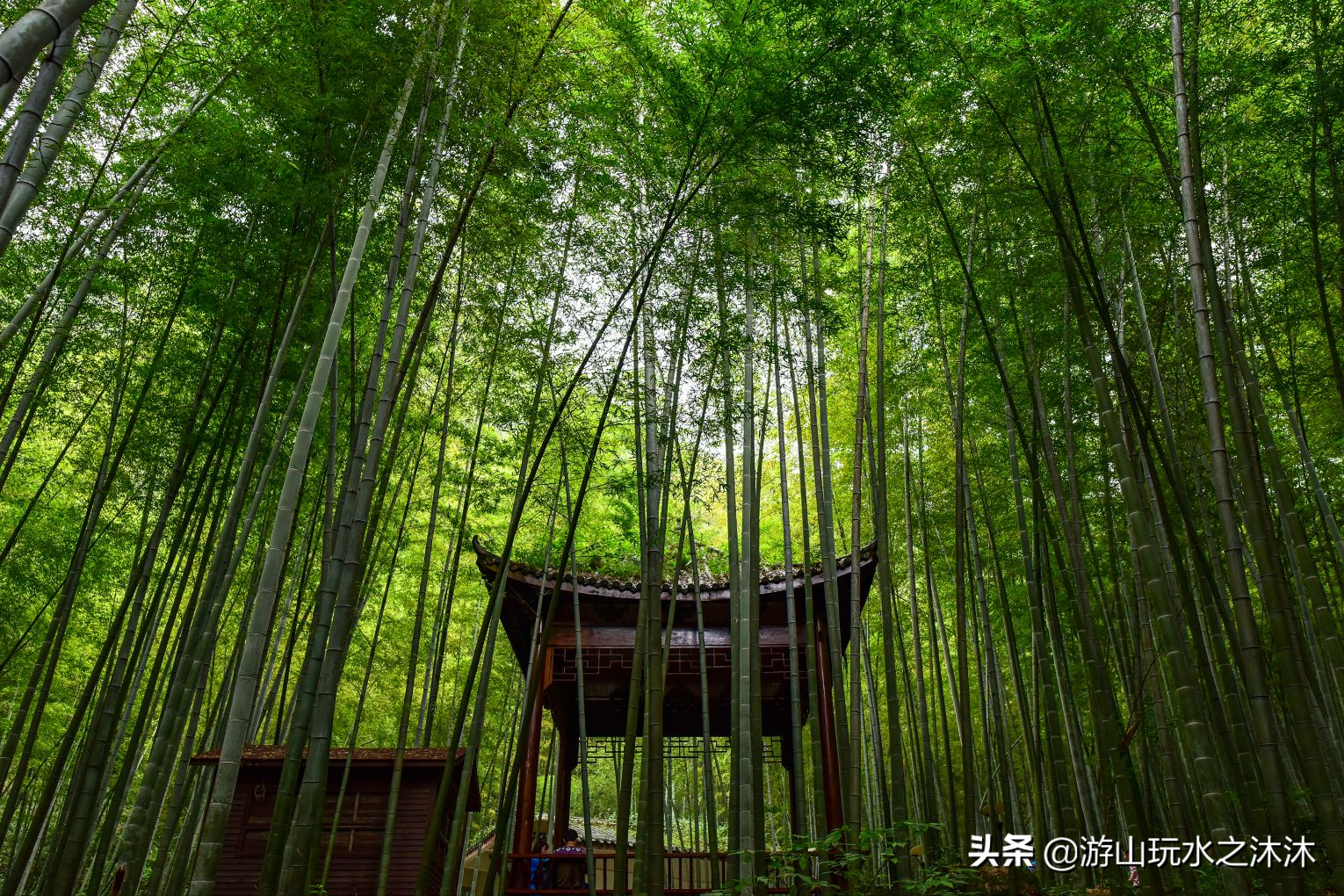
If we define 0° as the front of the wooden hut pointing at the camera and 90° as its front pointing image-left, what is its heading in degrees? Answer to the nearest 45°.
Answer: approximately 0°

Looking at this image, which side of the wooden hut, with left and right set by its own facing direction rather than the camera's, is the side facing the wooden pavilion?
left
